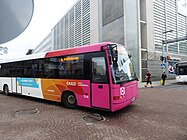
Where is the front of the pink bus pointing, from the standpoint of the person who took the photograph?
facing the viewer and to the right of the viewer
